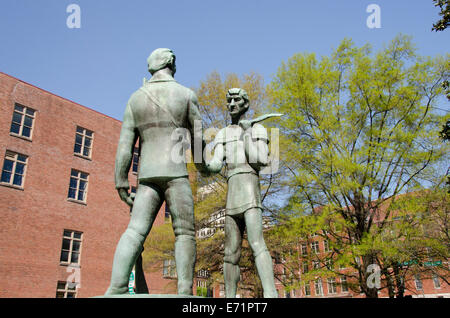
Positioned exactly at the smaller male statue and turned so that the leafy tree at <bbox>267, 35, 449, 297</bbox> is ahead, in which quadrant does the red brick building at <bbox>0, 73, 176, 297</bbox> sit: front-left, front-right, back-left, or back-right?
front-left

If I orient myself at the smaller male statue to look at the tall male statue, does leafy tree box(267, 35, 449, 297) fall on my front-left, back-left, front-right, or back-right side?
back-right

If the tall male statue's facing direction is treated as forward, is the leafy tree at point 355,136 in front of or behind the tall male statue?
in front

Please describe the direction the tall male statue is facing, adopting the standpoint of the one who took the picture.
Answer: facing away from the viewer

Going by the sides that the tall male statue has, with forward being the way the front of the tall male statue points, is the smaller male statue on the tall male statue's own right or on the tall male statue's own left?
on the tall male statue's own right

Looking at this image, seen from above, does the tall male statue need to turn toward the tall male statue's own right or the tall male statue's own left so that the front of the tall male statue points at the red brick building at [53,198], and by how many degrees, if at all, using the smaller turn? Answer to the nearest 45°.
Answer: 0° — it already faces it

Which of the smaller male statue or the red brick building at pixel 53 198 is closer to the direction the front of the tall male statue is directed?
the red brick building
